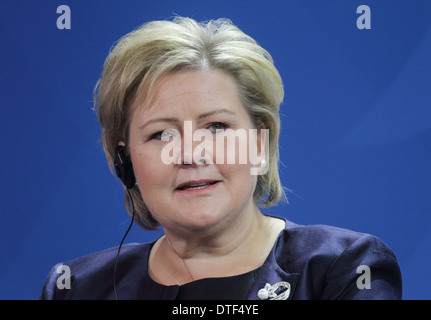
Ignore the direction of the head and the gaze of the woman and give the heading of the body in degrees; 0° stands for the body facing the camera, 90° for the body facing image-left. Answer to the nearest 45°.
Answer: approximately 0°
